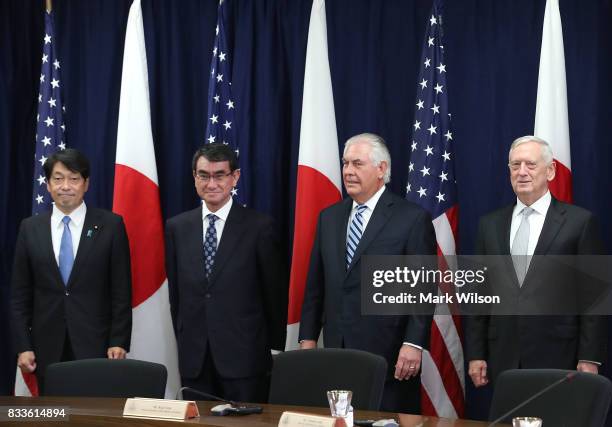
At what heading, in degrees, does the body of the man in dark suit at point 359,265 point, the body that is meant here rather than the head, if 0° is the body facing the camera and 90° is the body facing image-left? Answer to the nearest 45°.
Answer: approximately 45°

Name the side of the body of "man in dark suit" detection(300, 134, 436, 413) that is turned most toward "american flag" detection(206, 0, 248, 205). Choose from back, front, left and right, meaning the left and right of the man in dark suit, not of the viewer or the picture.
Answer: right

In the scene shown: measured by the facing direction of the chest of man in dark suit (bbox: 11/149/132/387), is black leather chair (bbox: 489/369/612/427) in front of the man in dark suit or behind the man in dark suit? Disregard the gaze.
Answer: in front

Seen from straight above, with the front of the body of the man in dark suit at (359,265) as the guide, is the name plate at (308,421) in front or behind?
in front

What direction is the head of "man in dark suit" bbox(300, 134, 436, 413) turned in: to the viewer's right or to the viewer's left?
to the viewer's left

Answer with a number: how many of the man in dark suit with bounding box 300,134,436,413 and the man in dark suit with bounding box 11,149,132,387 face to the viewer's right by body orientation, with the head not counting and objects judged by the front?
0

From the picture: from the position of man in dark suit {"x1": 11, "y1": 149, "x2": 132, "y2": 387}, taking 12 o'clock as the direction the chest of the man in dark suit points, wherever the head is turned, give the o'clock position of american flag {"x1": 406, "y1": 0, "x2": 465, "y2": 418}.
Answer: The american flag is roughly at 9 o'clock from the man in dark suit.

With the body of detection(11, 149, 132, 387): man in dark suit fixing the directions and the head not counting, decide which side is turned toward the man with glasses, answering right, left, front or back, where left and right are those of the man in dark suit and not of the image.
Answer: left

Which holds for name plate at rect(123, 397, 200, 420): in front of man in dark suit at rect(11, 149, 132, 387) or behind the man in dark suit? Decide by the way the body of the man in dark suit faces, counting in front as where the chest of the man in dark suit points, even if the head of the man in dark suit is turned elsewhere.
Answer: in front

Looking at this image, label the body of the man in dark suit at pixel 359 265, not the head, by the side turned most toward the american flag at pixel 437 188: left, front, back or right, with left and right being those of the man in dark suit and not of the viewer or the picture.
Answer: back

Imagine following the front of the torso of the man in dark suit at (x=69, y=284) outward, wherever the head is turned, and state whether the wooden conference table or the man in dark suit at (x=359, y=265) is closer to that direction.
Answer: the wooden conference table

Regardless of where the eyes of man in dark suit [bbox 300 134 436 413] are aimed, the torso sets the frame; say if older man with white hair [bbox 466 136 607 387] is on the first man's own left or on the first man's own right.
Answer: on the first man's own left

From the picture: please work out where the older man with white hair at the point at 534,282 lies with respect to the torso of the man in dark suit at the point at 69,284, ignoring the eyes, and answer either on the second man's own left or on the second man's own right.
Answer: on the second man's own left
